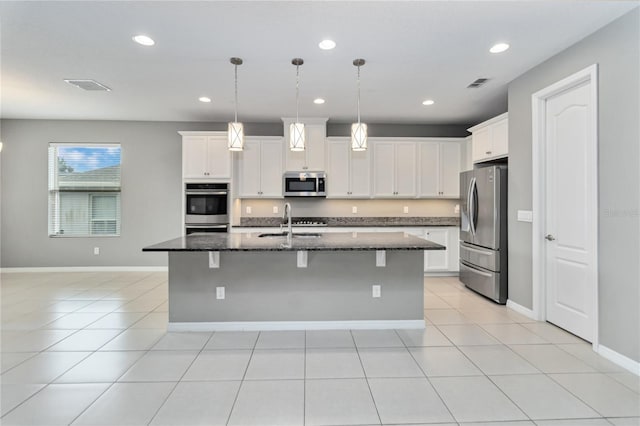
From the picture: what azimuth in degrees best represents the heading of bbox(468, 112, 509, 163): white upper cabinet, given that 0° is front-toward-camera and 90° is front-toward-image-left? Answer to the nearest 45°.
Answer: approximately 45°

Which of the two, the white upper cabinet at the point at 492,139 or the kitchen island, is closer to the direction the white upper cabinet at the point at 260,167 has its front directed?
the kitchen island

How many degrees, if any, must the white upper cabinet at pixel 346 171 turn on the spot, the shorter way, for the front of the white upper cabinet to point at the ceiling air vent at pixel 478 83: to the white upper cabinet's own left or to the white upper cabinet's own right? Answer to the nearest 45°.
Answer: approximately 45° to the white upper cabinet's own left

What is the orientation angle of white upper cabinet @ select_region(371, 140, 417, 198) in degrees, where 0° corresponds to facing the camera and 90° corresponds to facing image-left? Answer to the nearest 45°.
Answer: approximately 0°

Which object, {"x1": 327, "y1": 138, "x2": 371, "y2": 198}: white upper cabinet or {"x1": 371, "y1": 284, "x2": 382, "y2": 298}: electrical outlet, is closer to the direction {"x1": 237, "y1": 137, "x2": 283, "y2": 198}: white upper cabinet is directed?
the electrical outlet

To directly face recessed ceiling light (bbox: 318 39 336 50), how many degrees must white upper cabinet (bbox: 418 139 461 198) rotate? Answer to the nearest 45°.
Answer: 0° — it already faces it

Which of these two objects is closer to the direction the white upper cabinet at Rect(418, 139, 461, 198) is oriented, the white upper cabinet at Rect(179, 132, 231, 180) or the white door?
the white door

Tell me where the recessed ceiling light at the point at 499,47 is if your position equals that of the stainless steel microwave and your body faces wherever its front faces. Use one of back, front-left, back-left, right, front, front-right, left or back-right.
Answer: front-left

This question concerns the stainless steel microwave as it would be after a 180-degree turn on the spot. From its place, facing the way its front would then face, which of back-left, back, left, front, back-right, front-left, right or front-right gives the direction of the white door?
back-right
